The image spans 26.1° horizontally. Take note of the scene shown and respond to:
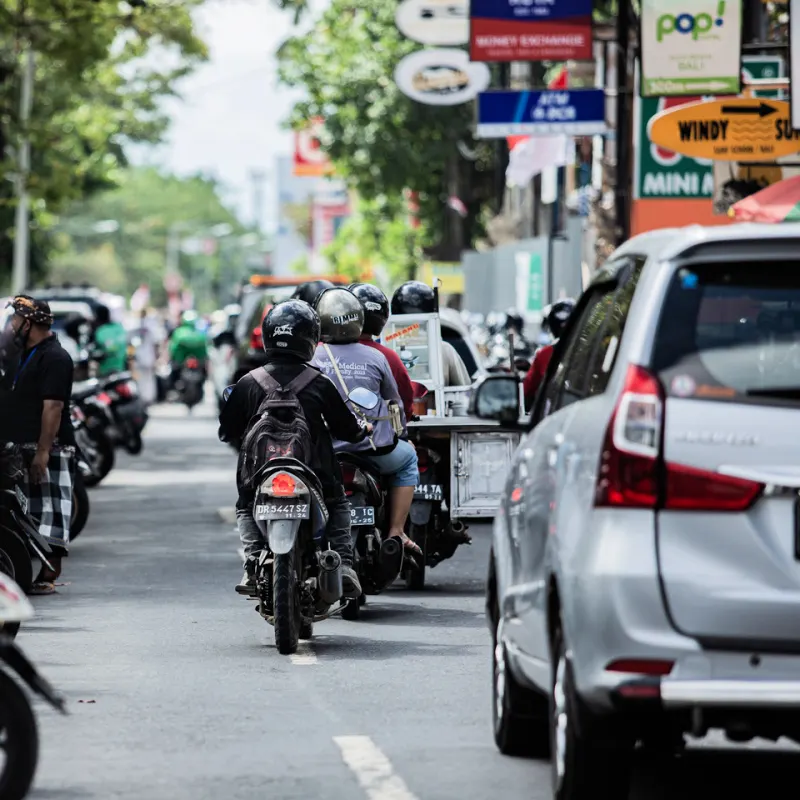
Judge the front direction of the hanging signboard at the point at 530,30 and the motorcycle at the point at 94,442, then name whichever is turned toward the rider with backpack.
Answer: the hanging signboard

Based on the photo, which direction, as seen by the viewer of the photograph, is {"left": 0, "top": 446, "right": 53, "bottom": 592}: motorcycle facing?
facing to the left of the viewer

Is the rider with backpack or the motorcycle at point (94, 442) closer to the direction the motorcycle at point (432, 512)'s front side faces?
the motorcycle

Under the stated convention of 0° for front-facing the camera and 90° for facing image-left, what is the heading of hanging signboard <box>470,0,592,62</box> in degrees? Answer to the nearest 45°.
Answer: approximately 0°

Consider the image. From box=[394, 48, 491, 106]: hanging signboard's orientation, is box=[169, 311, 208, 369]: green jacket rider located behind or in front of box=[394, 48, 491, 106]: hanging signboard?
behind

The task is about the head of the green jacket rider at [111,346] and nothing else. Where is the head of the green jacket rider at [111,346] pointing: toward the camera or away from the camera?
away from the camera

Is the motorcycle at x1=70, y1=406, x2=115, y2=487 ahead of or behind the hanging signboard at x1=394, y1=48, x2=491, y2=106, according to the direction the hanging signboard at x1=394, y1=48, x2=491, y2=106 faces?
ahead

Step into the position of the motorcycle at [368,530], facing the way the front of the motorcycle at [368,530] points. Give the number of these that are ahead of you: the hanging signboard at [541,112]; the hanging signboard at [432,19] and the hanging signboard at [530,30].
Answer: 3

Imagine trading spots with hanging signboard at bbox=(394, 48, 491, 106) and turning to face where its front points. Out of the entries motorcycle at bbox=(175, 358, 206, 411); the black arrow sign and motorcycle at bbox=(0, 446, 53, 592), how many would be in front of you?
2

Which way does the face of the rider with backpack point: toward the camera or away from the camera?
away from the camera
